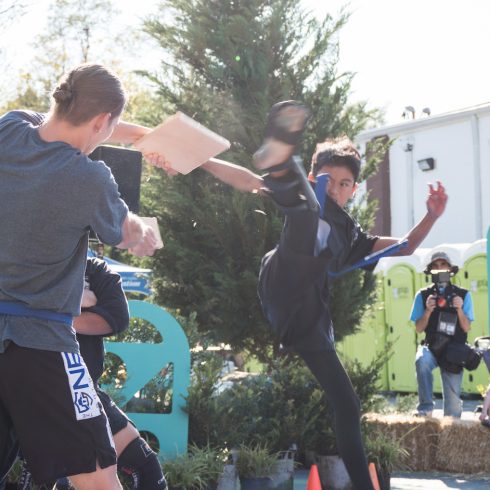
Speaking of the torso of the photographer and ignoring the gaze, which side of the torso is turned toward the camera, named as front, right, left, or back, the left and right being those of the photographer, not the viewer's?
front

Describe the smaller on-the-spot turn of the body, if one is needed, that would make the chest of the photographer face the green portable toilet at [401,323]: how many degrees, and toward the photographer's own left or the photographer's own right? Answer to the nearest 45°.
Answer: approximately 180°

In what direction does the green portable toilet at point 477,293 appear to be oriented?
toward the camera

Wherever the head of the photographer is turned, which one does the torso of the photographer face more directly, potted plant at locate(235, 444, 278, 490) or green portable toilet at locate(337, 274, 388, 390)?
the potted plant

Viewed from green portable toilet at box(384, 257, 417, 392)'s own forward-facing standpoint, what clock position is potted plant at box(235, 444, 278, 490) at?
The potted plant is roughly at 12 o'clock from the green portable toilet.

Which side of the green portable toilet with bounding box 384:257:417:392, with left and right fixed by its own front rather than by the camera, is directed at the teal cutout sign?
front

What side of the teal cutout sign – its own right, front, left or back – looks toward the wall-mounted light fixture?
back

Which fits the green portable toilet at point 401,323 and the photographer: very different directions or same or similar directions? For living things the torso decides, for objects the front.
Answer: same or similar directions

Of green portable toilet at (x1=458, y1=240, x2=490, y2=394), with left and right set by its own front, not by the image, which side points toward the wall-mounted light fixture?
back

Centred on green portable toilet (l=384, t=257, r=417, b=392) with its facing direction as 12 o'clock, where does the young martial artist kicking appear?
The young martial artist kicking is roughly at 12 o'clock from the green portable toilet.

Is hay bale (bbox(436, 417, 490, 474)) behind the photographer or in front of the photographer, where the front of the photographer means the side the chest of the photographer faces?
in front

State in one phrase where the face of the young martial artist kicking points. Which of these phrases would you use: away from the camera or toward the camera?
toward the camera

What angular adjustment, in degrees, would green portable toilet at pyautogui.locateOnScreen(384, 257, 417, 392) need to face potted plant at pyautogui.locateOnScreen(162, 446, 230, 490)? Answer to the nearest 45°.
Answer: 0° — it already faces it

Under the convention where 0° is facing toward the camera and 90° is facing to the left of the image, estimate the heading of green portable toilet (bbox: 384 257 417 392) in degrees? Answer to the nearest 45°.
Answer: approximately 0°
